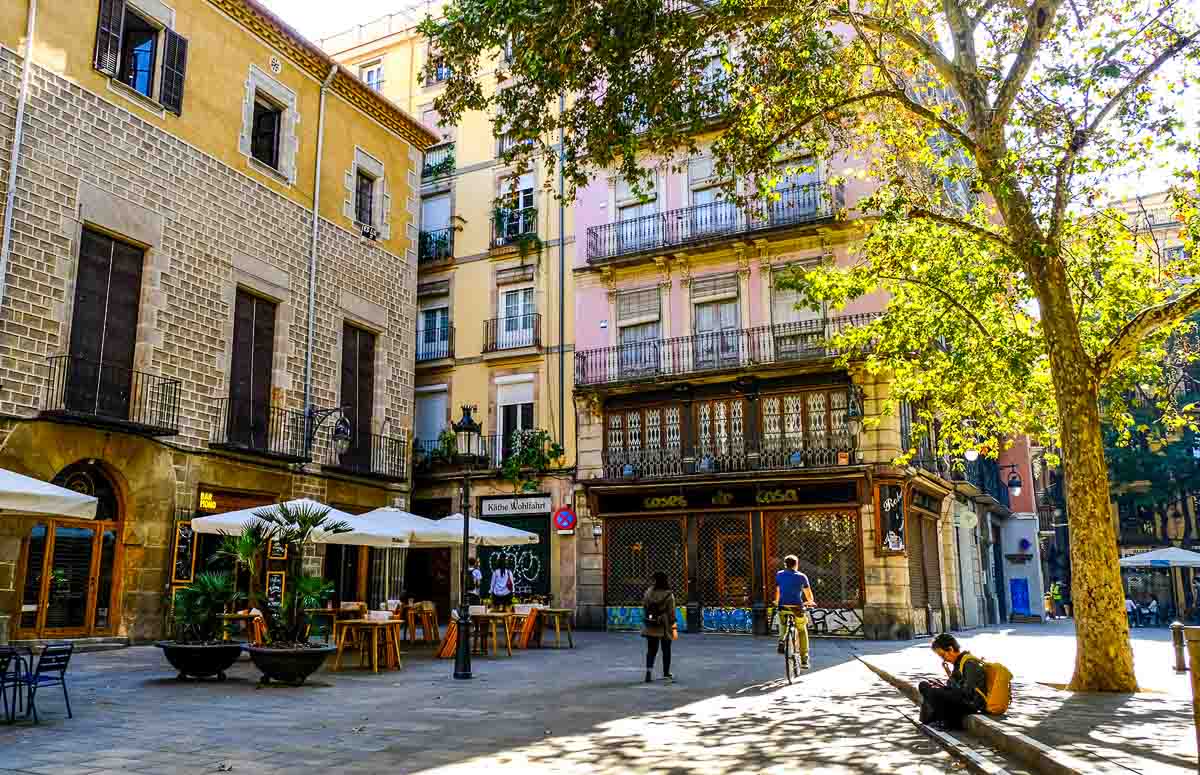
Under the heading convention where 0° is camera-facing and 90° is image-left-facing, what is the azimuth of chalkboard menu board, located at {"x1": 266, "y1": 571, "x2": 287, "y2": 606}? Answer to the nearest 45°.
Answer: approximately 0°

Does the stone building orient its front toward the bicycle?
yes

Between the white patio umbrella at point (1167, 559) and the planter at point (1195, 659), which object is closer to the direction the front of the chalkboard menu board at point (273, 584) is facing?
the planter

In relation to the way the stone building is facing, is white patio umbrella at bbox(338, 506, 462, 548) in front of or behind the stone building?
in front

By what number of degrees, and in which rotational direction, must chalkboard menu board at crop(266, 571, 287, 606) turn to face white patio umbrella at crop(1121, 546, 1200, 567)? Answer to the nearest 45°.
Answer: approximately 90° to its left

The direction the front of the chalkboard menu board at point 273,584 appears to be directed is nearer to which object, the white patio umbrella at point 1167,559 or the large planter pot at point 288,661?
the large planter pot

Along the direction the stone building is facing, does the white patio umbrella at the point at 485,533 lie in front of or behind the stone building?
in front

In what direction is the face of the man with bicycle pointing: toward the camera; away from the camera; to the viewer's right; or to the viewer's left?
away from the camera

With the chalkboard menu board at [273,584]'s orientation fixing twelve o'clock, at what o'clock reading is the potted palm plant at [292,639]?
The potted palm plant is roughly at 12 o'clock from the chalkboard menu board.

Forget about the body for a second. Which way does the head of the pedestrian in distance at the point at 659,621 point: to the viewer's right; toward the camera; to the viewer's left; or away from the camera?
away from the camera

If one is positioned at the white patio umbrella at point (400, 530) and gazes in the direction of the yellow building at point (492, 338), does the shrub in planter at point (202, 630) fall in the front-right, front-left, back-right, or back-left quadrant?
back-left

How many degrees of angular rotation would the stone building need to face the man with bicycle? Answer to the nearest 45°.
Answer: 0° — it already faces them

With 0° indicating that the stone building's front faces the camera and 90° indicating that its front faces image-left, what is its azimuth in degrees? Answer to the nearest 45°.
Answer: approximately 315°

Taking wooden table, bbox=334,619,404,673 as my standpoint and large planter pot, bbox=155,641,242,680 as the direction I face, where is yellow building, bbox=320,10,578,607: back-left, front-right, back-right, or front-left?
back-right
